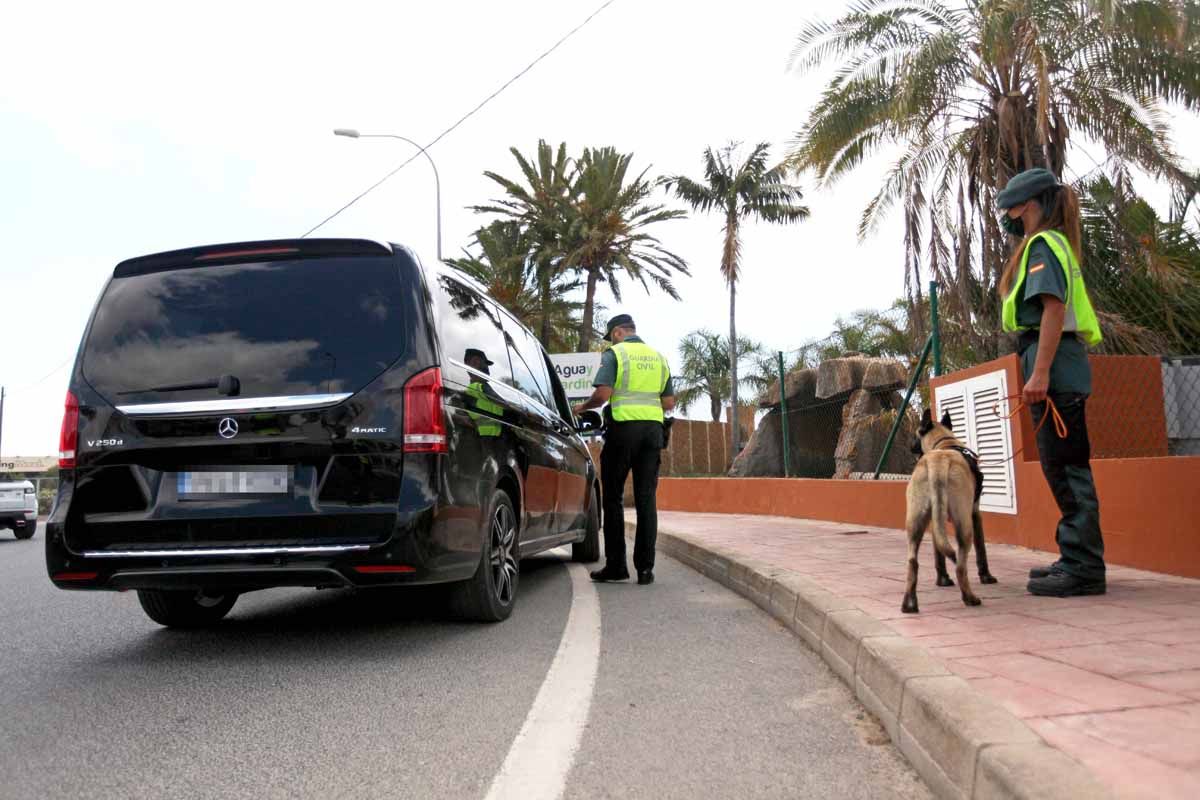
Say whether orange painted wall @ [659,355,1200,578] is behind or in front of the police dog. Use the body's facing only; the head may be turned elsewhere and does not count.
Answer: in front

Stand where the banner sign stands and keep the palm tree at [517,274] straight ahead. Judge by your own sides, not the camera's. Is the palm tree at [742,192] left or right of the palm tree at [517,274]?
right

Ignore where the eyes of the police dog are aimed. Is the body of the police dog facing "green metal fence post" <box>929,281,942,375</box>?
yes

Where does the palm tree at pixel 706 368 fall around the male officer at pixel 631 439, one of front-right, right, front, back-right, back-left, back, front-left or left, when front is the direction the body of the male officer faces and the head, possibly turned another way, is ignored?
front-right

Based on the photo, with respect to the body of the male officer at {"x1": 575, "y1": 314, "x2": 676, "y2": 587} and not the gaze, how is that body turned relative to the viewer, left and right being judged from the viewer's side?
facing away from the viewer and to the left of the viewer

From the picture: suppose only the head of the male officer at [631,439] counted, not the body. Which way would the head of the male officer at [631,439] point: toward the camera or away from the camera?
away from the camera

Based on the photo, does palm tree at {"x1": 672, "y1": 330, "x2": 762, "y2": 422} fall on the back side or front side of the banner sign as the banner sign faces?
on the back side

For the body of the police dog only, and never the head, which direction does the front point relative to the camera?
away from the camera

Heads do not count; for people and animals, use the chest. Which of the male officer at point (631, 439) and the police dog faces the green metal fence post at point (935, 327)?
the police dog

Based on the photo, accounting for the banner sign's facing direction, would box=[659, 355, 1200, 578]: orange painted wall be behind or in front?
in front

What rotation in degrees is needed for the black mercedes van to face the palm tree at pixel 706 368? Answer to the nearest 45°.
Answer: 0° — it already faces it

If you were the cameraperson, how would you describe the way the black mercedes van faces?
facing away from the viewer and to the right of the viewer

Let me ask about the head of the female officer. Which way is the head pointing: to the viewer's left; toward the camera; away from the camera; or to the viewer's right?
to the viewer's left
